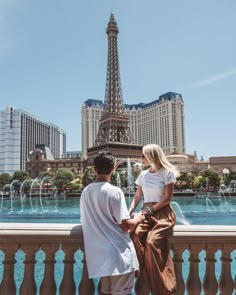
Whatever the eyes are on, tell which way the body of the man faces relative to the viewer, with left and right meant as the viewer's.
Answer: facing away from the viewer and to the right of the viewer

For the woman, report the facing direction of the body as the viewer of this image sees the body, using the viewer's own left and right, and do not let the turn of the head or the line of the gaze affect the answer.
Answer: facing the viewer and to the left of the viewer

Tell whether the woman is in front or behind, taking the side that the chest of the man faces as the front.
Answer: in front

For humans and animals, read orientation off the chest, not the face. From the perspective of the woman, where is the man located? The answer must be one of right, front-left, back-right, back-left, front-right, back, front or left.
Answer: front

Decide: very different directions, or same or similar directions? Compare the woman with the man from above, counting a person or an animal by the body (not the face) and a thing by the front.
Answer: very different directions
